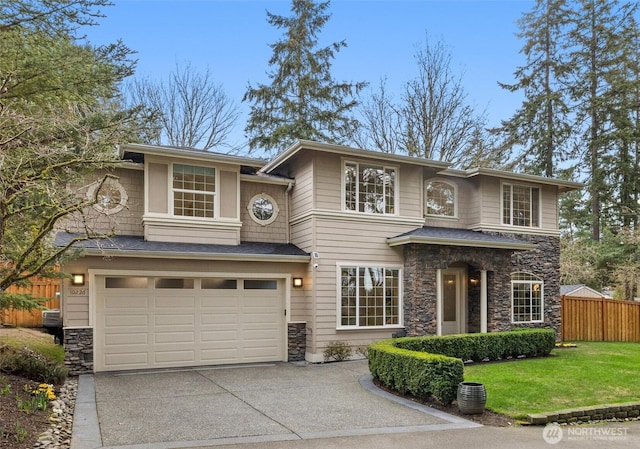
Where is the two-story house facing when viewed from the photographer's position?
facing the viewer and to the right of the viewer

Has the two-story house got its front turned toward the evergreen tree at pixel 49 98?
no

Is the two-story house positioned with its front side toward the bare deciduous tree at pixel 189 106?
no

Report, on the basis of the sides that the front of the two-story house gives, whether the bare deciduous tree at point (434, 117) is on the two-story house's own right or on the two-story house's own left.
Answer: on the two-story house's own left

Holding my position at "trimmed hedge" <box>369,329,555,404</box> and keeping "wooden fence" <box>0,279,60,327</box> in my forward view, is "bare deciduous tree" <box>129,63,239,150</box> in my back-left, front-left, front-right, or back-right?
front-right

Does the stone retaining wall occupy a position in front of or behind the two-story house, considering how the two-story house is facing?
in front

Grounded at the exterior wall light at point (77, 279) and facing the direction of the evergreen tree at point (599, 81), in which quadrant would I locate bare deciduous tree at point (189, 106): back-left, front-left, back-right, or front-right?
front-left

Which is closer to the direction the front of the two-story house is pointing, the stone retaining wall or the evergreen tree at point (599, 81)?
the stone retaining wall

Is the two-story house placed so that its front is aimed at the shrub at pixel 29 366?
no

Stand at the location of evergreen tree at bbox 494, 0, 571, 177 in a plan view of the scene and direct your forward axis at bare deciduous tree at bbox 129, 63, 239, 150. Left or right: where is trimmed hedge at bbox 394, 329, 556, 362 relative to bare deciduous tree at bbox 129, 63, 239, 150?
left

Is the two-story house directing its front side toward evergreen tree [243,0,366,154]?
no
